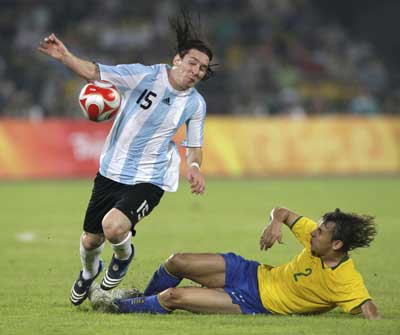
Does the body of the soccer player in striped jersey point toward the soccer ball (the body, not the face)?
no

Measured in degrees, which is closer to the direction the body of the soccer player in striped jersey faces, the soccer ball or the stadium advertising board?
the soccer ball

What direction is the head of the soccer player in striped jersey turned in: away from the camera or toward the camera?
toward the camera

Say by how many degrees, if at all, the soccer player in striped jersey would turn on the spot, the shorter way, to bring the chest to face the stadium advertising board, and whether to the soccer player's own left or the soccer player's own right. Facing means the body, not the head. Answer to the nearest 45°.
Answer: approximately 180°

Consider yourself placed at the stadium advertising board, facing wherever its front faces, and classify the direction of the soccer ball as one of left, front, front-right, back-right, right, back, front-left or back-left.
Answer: front

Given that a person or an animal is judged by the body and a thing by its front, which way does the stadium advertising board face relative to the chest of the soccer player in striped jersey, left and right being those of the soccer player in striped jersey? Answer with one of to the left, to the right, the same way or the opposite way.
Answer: the same way

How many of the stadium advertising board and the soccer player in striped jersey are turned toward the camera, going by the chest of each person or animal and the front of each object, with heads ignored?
2

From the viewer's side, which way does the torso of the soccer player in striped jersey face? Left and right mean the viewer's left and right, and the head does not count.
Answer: facing the viewer

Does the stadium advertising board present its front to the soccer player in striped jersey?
yes

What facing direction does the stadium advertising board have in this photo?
toward the camera
